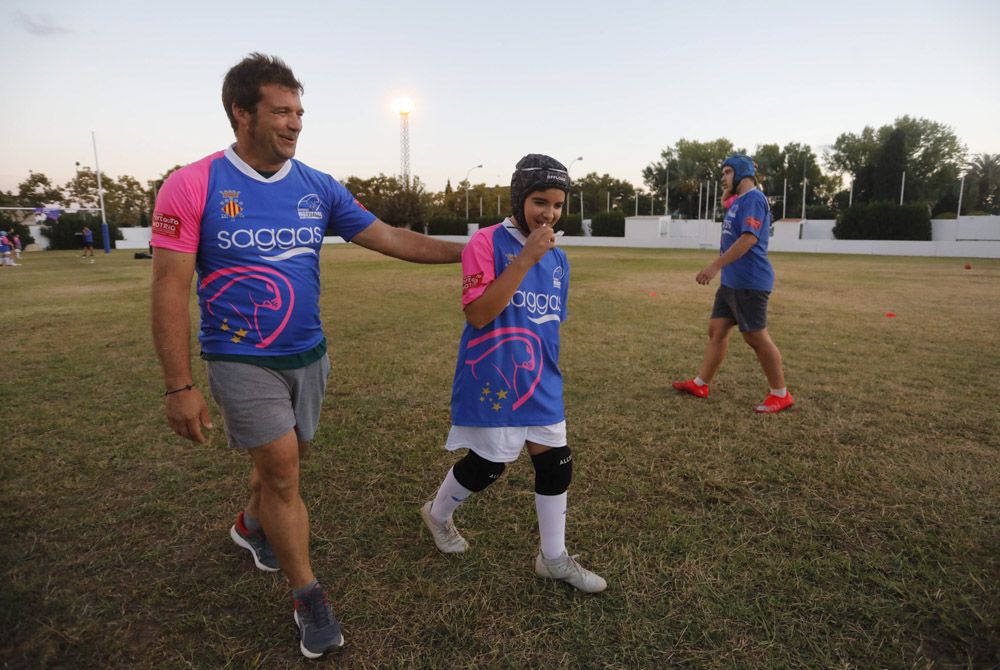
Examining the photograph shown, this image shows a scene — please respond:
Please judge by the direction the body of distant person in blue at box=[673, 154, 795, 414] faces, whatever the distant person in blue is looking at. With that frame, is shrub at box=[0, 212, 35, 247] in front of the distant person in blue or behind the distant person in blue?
in front

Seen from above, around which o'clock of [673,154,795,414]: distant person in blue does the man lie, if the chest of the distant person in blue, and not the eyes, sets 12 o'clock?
The man is roughly at 10 o'clock from the distant person in blue.

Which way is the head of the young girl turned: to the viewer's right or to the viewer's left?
to the viewer's right

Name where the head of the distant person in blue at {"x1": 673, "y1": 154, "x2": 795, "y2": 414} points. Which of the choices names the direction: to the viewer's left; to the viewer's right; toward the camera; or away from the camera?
to the viewer's left

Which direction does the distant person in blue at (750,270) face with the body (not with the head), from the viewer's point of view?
to the viewer's left

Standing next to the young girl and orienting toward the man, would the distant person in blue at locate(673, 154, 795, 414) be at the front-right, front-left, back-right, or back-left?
back-right

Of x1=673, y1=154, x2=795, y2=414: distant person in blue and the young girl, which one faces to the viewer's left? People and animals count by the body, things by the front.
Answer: the distant person in blue

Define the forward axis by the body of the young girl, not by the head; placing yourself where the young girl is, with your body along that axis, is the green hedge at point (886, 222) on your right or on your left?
on your left

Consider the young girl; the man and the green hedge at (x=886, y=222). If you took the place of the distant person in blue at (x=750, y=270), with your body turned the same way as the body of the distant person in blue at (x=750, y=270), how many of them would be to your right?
1

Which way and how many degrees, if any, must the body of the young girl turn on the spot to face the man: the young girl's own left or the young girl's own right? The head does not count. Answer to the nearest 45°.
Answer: approximately 135° to the young girl's own right

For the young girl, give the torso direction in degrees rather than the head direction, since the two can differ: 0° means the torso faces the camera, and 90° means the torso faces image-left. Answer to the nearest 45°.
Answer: approximately 315°

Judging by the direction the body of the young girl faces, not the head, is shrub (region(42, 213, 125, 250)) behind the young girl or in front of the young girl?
behind

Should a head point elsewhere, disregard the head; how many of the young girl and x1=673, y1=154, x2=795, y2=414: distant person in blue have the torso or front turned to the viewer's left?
1
